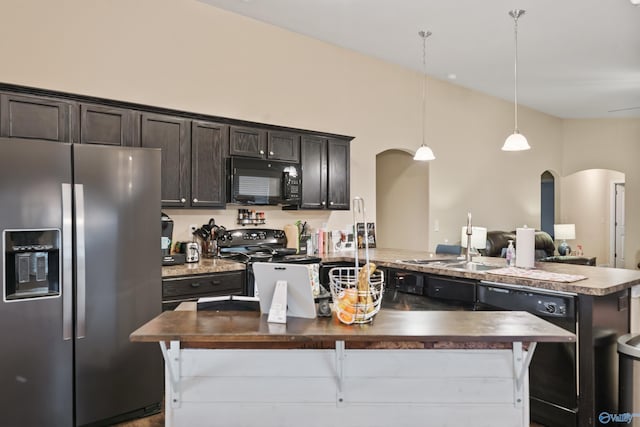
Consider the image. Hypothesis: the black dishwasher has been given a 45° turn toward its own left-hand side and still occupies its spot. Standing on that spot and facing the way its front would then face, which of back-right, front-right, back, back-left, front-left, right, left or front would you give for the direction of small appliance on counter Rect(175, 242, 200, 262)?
right

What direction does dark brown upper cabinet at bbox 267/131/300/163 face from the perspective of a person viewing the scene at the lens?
facing the viewer

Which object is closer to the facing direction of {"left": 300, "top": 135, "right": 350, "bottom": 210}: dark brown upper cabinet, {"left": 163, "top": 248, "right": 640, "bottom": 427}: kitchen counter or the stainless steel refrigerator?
the kitchen counter

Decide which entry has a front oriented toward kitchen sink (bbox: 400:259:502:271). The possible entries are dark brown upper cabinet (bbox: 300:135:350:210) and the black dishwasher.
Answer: the dark brown upper cabinet

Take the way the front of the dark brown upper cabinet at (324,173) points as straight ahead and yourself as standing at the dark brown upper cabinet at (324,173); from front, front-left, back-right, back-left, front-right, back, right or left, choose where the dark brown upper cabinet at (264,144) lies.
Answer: right

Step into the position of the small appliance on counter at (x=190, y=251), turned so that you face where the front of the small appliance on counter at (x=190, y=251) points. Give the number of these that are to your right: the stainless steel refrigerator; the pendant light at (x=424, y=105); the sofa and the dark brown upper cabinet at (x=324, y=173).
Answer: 1

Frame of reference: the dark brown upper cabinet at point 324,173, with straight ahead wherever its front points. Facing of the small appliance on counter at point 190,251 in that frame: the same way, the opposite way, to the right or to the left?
the same way

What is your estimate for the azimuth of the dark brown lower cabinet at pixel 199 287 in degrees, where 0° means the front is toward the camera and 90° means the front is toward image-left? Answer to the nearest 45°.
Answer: approximately 315°

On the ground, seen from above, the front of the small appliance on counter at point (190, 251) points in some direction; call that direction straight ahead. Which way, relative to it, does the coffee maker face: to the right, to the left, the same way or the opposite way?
the same way

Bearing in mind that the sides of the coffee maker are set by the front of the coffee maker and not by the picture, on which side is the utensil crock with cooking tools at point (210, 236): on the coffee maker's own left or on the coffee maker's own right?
on the coffee maker's own left

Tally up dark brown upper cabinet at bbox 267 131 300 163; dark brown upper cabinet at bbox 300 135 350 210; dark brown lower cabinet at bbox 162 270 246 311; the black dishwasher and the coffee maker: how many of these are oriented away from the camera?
0

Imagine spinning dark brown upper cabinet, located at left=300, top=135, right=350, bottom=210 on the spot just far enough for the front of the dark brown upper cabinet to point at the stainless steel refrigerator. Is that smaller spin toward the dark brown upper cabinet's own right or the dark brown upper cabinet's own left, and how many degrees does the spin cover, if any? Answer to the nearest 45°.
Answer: approximately 90° to the dark brown upper cabinet's own right

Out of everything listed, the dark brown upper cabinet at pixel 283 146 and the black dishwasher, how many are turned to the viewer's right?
0

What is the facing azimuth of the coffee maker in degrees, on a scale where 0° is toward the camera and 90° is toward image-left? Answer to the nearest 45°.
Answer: approximately 315°

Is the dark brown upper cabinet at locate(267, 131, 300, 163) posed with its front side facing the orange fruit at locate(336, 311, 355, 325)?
yes

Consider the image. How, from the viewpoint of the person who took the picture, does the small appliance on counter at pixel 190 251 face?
facing the viewer and to the right of the viewer
